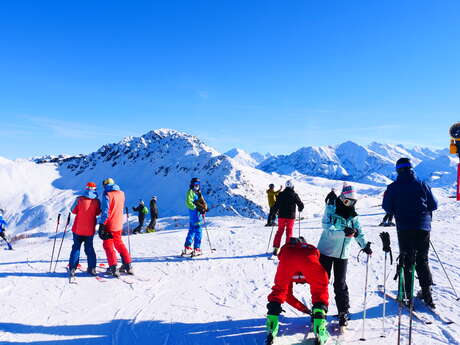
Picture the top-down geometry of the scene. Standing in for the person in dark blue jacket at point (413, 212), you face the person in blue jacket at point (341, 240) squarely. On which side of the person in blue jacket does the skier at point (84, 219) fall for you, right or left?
right

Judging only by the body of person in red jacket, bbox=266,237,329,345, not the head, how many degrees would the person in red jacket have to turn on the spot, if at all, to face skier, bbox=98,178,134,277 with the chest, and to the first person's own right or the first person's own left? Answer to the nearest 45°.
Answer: approximately 45° to the first person's own left

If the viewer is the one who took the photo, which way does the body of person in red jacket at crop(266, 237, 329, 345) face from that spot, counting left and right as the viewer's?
facing away from the viewer

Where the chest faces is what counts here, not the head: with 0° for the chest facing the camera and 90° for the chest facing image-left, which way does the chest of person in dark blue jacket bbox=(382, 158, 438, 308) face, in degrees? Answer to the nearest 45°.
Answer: approximately 180°

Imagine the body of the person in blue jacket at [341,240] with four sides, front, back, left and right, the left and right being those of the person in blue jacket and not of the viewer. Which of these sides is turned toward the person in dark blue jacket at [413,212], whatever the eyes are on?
left

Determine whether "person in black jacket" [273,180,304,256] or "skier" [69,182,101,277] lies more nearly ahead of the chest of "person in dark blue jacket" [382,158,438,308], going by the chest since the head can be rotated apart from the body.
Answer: the person in black jacket

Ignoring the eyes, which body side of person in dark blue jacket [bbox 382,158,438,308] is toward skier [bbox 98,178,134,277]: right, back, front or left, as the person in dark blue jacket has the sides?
left

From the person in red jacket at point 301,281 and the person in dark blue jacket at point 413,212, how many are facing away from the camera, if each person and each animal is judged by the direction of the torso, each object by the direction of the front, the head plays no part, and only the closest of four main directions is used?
2
